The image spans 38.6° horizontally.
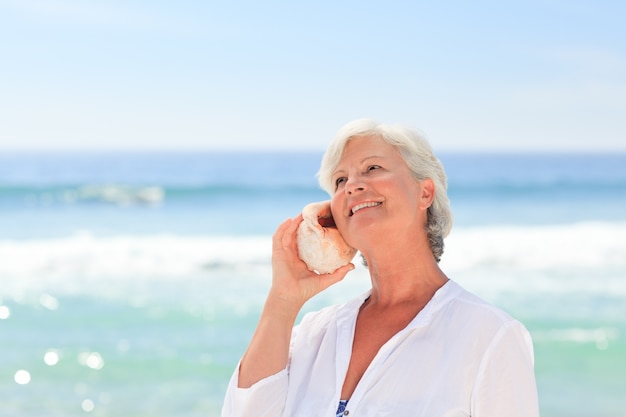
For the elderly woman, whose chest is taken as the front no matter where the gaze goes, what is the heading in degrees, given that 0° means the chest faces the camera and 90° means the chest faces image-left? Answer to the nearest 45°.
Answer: approximately 45°

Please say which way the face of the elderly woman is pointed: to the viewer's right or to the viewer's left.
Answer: to the viewer's left
